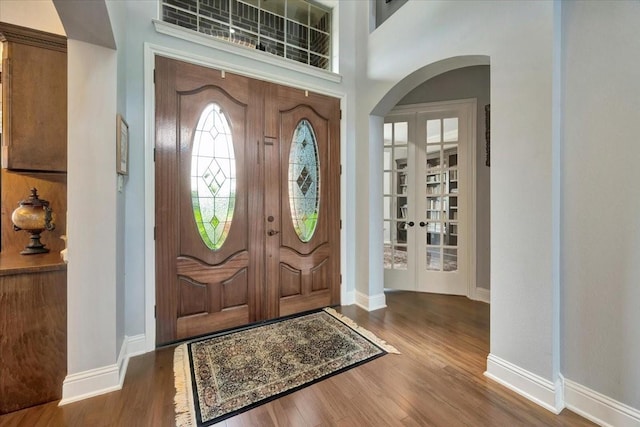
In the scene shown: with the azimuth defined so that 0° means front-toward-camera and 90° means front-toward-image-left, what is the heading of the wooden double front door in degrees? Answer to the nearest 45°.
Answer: approximately 315°

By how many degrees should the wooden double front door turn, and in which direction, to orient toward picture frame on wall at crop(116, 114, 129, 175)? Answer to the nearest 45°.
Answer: approximately 90° to its right

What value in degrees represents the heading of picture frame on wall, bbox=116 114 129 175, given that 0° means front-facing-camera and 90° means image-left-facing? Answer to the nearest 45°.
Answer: approximately 270°

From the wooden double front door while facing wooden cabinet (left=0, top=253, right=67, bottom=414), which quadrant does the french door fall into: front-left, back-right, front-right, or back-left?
back-left

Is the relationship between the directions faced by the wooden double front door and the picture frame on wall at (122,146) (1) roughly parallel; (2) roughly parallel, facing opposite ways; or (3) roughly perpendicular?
roughly perpendicular

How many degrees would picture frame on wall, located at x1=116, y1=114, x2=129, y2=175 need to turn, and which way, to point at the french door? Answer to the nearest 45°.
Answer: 0° — it already faces it
